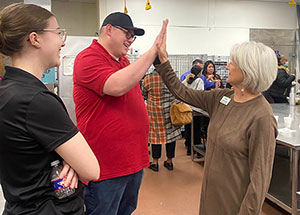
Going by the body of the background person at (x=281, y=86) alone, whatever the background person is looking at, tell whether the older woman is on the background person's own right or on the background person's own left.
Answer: on the background person's own right

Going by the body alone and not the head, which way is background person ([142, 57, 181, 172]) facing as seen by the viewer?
away from the camera

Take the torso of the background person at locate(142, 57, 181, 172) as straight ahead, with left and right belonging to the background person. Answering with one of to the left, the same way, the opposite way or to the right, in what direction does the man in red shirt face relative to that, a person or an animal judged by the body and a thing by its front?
to the right

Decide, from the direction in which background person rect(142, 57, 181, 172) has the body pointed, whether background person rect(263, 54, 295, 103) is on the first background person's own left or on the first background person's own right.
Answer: on the first background person's own right

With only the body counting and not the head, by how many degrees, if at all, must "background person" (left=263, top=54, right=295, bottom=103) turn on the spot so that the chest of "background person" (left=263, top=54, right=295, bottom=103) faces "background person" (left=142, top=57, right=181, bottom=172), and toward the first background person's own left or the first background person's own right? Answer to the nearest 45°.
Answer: approximately 135° to the first background person's own right

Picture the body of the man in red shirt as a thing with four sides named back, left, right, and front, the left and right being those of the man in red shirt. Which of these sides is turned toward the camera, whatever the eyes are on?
right

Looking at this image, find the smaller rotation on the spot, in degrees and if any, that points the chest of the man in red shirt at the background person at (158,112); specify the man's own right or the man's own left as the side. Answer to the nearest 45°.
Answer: approximately 90° to the man's own left

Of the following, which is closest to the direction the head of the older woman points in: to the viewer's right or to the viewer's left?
to the viewer's left
